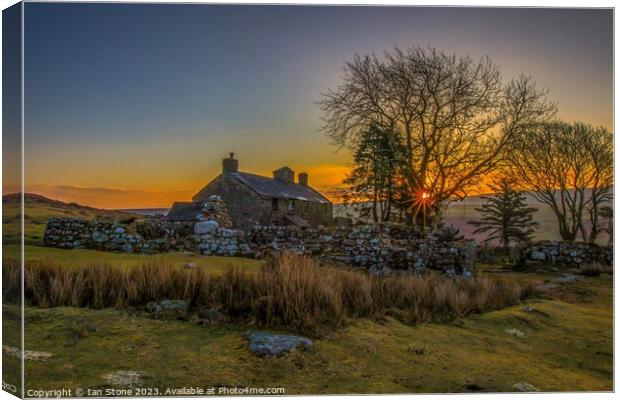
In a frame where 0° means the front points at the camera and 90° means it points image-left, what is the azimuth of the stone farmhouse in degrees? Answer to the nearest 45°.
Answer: approximately 315°
